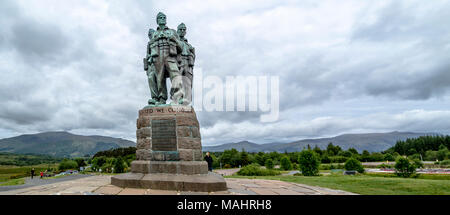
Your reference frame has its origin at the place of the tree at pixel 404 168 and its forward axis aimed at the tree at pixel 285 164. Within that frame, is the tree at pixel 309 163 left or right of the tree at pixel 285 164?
left

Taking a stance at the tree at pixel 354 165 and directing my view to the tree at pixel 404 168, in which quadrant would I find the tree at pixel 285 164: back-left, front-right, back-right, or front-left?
back-right

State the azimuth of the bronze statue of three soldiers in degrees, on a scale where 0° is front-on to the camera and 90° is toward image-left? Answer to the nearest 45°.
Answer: approximately 0°

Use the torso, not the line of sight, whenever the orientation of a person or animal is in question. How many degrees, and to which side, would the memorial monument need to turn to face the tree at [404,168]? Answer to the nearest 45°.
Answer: approximately 135° to its left

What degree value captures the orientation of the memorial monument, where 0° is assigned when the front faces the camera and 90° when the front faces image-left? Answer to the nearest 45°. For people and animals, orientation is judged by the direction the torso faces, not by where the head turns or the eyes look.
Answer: approximately 0°
